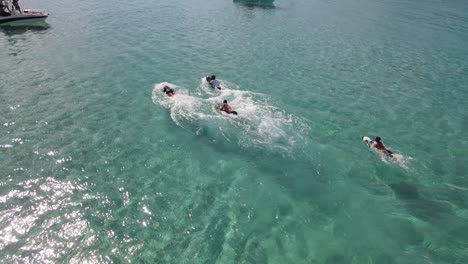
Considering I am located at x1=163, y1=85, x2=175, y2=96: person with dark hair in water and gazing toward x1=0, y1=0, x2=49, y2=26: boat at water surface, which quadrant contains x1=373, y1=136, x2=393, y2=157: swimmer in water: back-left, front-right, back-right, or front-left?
back-right

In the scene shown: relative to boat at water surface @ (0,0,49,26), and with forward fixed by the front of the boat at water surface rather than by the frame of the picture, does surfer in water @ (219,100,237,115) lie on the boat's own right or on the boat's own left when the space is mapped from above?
on the boat's own right

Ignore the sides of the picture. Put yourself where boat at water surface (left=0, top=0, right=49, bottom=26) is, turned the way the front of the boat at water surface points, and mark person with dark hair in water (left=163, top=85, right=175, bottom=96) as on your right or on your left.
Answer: on your right

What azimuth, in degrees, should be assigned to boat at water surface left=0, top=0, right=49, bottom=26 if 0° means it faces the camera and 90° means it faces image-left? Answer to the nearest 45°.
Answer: approximately 270°
